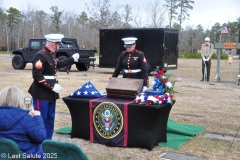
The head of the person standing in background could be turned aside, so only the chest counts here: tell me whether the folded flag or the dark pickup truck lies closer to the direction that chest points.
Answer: the folded flag

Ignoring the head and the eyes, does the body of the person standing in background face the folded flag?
yes

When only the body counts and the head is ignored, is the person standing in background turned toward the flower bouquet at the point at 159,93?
yes

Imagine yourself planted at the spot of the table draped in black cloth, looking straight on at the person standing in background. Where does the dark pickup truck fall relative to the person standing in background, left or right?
left

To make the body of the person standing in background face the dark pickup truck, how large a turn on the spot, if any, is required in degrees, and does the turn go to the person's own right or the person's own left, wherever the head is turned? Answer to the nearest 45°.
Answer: approximately 90° to the person's own right

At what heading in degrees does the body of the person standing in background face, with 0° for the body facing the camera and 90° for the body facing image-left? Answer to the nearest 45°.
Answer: approximately 0°

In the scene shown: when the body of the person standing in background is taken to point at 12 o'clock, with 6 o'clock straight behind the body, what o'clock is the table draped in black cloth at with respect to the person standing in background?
The table draped in black cloth is roughly at 12 o'clock from the person standing in background.
